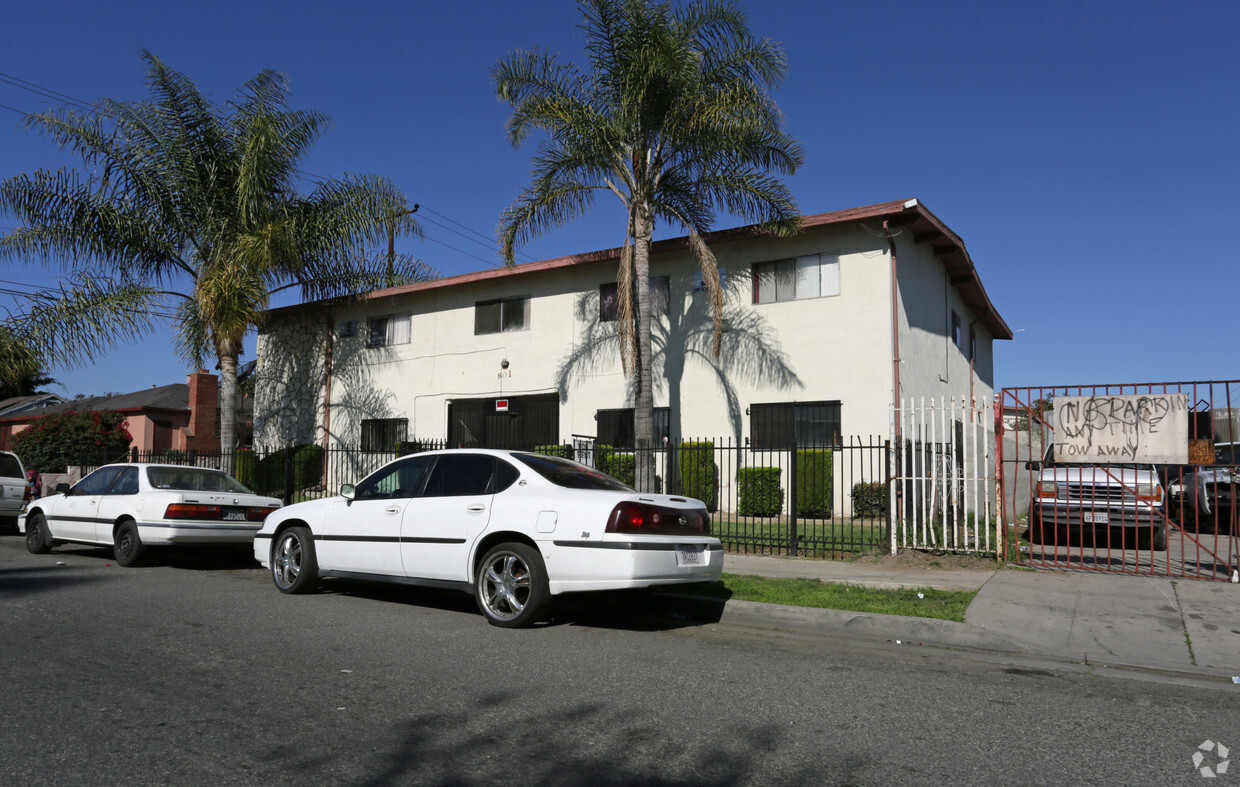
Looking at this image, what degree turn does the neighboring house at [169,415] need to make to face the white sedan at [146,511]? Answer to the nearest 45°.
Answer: approximately 45° to its left

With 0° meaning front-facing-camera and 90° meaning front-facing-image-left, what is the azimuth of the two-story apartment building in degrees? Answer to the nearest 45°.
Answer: approximately 45°

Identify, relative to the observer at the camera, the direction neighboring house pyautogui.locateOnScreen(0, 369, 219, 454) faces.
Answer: facing the viewer and to the left of the viewer

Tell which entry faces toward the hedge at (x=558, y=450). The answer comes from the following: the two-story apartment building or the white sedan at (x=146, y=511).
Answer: the two-story apartment building

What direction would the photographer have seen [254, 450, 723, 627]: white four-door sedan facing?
facing away from the viewer and to the left of the viewer

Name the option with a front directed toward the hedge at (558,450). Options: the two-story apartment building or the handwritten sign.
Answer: the two-story apartment building

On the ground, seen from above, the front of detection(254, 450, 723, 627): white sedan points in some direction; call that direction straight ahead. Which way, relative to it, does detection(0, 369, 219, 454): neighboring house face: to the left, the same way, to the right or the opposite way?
to the left

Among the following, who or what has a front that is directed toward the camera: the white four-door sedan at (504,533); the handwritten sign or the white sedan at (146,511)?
the handwritten sign

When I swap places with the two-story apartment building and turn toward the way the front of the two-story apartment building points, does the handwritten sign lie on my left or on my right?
on my left

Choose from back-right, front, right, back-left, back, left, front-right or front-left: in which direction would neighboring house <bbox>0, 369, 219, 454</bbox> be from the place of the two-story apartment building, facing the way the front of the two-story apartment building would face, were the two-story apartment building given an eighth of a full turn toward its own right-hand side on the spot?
front-right

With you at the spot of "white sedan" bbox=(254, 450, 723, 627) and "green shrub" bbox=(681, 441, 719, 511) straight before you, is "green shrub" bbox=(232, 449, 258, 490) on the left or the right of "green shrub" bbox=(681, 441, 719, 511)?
left

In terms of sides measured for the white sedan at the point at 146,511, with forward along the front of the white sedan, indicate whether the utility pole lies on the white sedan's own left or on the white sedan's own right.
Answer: on the white sedan's own right

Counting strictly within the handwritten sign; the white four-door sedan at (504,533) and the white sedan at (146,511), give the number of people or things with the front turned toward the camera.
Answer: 1

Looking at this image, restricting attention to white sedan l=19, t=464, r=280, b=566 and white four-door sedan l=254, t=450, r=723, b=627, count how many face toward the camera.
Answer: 0

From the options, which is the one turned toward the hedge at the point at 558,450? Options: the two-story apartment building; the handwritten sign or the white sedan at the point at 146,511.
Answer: the two-story apartment building

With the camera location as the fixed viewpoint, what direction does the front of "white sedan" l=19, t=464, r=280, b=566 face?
facing away from the viewer and to the left of the viewer
